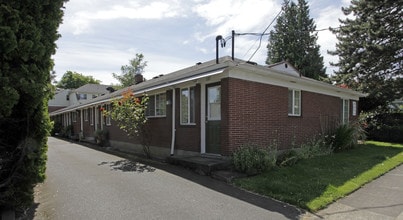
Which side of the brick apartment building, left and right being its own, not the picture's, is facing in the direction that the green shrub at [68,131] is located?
right

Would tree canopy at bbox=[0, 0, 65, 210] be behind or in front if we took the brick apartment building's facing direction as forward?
in front

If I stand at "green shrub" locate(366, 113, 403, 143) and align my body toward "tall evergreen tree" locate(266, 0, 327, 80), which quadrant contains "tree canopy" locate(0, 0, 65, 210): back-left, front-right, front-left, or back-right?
back-left

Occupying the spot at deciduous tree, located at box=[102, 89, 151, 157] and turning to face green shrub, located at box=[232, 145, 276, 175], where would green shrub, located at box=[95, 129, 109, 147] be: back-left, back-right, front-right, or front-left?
back-left

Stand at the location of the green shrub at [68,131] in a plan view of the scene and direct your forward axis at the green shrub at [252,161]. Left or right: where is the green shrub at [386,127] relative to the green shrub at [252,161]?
left

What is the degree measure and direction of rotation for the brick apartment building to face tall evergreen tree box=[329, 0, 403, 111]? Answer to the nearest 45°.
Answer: approximately 180°

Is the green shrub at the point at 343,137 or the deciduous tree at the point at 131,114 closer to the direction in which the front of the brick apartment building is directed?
the deciduous tree

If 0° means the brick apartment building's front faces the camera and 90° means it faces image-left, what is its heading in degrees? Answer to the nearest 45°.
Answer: approximately 45°

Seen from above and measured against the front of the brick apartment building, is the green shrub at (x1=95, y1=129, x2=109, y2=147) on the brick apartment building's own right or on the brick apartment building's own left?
on the brick apartment building's own right
